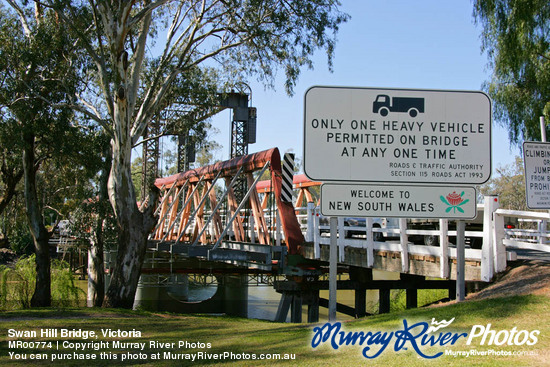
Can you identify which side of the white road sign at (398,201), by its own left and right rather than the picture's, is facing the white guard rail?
back

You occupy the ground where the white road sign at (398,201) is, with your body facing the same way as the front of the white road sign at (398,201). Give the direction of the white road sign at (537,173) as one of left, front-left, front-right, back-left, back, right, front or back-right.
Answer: back-left

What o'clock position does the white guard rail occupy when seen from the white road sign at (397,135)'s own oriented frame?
The white guard rail is roughly at 7 o'clock from the white road sign.

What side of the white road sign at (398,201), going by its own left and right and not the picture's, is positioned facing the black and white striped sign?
back

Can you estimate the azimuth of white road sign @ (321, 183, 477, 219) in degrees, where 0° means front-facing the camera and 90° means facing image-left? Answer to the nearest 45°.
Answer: approximately 0°

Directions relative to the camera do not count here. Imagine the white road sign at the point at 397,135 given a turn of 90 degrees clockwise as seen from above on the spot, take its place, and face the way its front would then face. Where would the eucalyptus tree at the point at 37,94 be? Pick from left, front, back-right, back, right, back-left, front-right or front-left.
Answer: front-right

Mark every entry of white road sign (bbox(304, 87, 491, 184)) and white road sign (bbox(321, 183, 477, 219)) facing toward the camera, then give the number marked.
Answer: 2

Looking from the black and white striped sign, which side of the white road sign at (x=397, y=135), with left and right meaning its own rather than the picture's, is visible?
back

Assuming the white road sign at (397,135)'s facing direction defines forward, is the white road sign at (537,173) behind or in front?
behind
